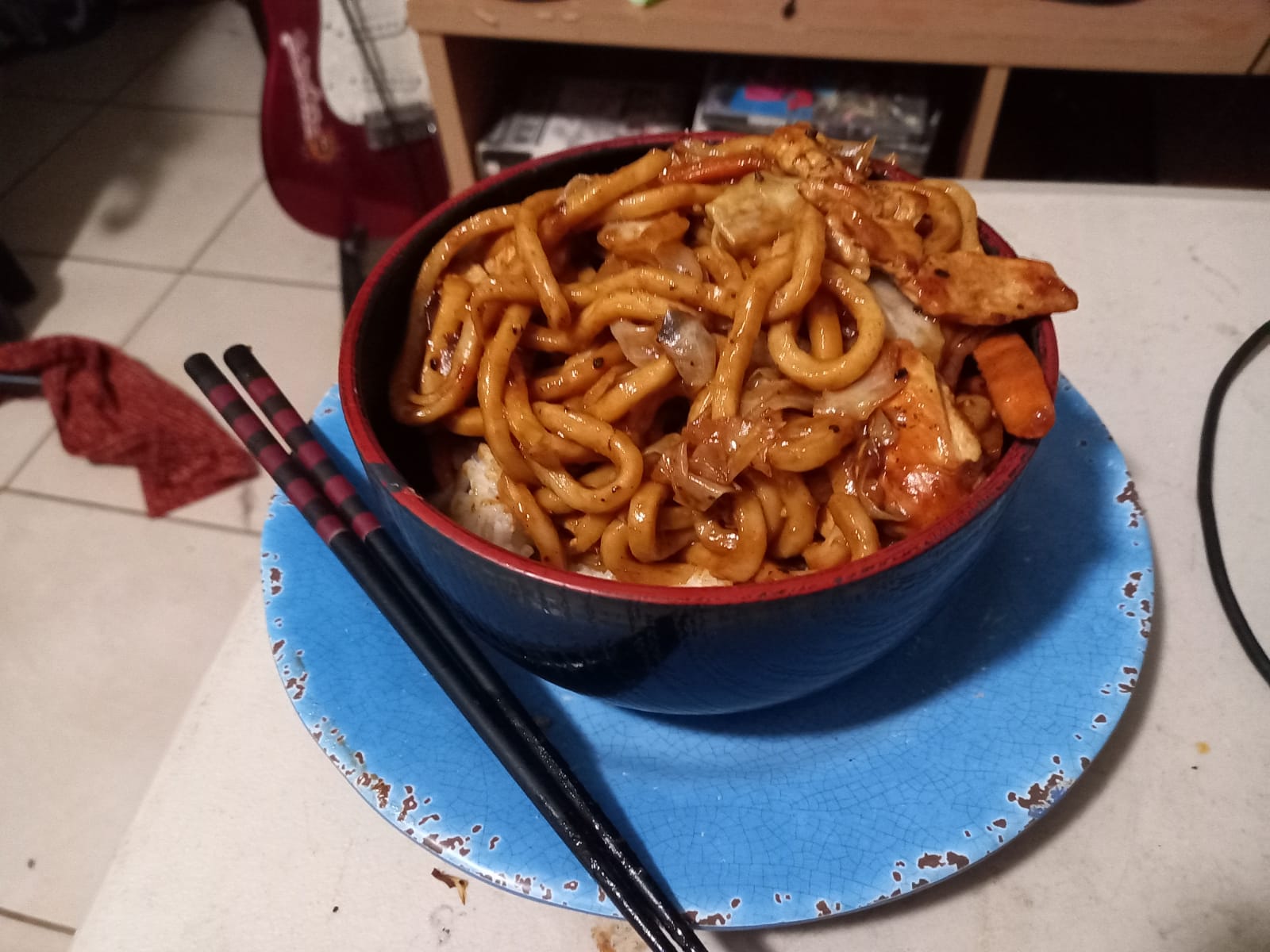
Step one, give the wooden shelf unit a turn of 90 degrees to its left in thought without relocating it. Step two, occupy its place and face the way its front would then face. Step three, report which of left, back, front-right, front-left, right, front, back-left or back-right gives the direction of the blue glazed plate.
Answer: right

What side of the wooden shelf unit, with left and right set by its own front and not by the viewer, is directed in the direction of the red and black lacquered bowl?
front

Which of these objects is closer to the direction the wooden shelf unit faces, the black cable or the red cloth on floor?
the black cable

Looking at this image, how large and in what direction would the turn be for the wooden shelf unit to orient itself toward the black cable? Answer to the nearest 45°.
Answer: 0° — it already faces it

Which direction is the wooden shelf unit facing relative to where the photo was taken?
toward the camera

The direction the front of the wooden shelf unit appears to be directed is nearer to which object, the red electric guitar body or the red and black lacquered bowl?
the red and black lacquered bowl

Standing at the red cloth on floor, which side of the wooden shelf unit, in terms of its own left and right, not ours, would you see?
right
